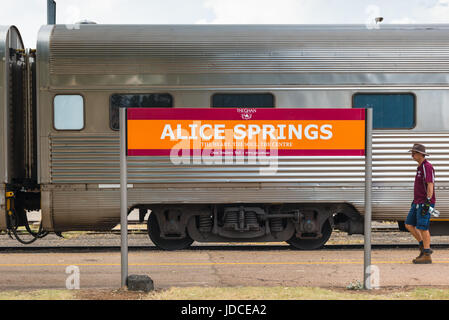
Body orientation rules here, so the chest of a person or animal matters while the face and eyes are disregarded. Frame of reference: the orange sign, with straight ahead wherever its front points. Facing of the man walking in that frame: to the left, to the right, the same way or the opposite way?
to the right

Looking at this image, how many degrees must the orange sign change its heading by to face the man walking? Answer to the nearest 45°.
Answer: approximately 135° to its left

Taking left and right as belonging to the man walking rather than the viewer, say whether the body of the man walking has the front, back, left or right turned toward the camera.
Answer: left

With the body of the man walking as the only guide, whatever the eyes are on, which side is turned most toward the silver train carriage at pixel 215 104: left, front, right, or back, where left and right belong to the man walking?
front

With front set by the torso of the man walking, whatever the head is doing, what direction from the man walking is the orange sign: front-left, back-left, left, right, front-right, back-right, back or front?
front-left

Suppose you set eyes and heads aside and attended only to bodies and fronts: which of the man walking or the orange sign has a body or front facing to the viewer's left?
the man walking

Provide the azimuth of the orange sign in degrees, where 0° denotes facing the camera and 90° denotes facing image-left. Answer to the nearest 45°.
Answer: approximately 0°

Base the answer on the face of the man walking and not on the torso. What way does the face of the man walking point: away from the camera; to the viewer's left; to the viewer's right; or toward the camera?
to the viewer's left

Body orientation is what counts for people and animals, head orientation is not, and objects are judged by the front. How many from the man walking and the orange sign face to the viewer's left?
1

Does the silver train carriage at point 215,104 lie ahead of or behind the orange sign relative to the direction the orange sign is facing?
behind
